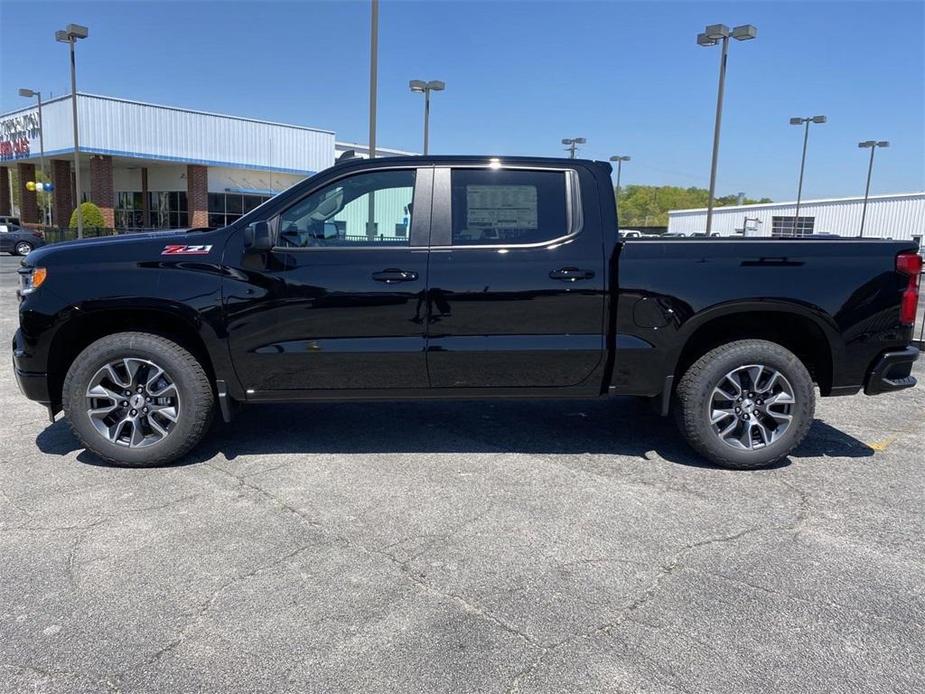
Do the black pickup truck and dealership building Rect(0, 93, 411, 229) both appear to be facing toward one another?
no

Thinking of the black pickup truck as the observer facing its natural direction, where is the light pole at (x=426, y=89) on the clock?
The light pole is roughly at 3 o'clock from the black pickup truck.

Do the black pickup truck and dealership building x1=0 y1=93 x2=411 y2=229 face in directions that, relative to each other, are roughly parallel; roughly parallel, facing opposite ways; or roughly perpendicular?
roughly perpendicular

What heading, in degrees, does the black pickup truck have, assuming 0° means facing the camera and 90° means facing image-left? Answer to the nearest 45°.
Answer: approximately 90°

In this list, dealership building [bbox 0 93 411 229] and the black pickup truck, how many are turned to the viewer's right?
0

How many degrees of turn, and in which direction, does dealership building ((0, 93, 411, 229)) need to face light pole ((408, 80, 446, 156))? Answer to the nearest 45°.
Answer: approximately 90° to its left

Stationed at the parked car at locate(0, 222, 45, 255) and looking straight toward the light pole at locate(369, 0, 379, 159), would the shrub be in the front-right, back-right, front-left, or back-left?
front-left

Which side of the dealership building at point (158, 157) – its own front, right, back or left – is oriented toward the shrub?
front

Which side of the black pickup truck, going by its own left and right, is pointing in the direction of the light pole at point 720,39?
right

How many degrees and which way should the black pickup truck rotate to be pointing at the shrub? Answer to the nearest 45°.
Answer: approximately 45° to its right

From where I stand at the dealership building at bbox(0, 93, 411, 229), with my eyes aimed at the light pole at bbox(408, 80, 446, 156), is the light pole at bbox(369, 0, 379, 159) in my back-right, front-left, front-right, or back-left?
front-right

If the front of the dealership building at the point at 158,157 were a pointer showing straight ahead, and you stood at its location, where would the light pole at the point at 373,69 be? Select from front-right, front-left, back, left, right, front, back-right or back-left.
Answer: front-left

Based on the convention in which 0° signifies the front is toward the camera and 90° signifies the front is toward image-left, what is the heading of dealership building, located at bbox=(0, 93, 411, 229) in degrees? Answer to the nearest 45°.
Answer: approximately 45°

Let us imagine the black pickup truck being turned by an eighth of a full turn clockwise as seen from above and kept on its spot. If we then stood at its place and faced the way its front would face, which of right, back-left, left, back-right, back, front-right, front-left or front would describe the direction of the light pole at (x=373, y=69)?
front-right
